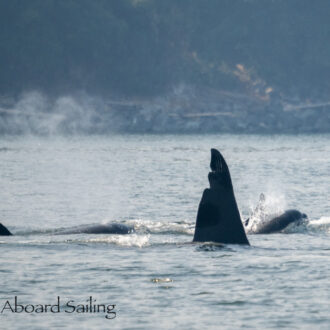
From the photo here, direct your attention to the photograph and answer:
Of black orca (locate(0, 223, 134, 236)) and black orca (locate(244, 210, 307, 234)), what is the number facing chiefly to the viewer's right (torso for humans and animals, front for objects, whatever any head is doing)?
2

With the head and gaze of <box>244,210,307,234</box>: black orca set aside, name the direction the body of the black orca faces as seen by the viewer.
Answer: to the viewer's right

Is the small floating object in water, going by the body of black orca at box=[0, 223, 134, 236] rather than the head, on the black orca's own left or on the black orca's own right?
on the black orca's own right

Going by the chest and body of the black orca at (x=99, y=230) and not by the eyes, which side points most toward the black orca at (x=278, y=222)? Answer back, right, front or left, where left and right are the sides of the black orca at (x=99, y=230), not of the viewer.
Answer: front

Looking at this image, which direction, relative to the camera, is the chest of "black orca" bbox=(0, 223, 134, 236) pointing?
to the viewer's right

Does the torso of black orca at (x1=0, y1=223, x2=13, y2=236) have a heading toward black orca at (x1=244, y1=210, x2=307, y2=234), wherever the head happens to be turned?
yes
